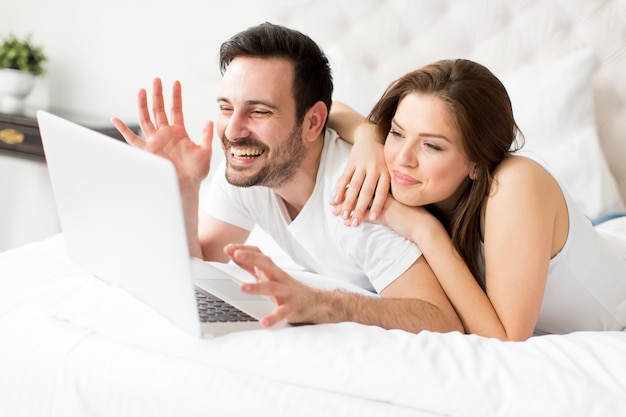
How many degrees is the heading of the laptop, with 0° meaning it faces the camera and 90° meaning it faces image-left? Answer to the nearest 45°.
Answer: approximately 225°

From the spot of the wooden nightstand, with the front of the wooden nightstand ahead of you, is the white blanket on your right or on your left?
on your left

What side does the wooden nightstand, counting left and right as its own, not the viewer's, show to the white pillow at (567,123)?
left

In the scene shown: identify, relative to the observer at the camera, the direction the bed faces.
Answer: facing the viewer and to the left of the viewer

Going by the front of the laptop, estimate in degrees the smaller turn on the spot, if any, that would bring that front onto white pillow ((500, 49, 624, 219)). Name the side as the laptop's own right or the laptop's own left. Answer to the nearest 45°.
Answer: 0° — it already faces it

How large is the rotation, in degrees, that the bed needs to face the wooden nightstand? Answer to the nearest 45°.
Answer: approximately 90° to its right

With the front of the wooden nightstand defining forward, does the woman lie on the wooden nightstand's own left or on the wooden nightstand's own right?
on the wooden nightstand's own left

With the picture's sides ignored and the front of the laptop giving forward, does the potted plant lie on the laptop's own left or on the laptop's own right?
on the laptop's own left

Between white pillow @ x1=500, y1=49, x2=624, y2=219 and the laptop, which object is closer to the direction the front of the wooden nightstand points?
the laptop

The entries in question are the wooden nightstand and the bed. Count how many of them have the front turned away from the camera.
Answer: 0

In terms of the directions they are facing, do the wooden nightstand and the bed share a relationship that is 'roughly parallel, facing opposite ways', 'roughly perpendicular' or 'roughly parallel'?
roughly parallel

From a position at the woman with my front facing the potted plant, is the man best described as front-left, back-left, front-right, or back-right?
front-left
